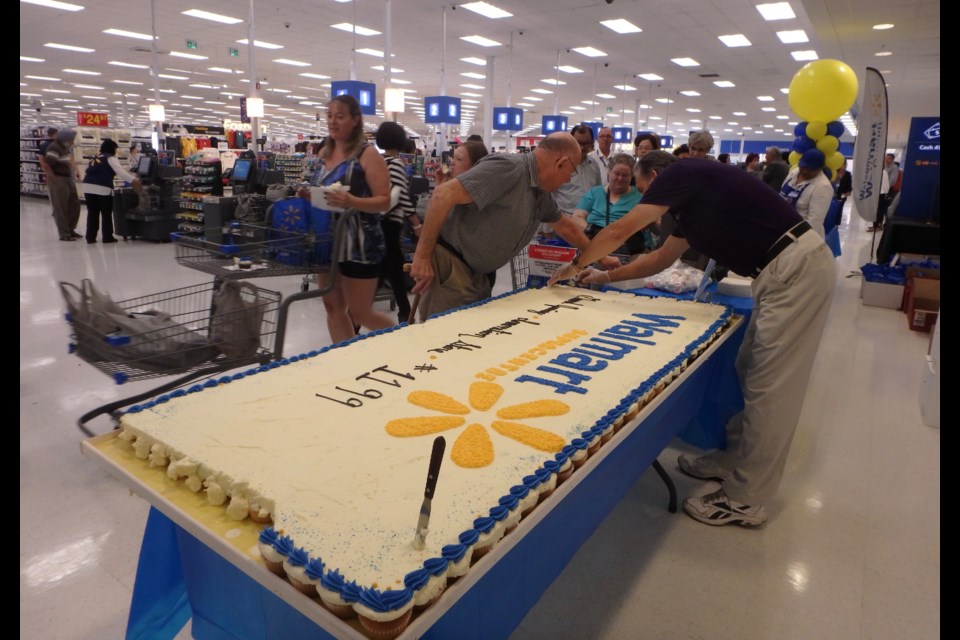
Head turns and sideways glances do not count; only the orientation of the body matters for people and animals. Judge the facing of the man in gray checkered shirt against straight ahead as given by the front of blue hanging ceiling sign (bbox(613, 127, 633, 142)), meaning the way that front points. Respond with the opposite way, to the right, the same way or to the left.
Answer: to the left

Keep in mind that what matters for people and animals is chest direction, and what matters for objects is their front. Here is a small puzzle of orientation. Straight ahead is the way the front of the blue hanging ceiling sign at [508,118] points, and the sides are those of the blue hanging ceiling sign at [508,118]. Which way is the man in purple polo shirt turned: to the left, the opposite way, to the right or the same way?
to the right

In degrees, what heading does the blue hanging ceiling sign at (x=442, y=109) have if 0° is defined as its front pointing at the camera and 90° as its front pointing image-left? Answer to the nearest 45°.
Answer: approximately 0°

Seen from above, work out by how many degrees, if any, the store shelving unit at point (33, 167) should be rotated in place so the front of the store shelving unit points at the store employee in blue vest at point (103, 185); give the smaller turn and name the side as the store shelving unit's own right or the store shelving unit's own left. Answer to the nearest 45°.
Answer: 0° — it already faces them

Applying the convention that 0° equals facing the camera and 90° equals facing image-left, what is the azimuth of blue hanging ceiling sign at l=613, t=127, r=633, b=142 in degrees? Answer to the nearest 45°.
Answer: approximately 0°

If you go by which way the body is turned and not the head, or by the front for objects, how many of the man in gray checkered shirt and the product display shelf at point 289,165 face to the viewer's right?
1

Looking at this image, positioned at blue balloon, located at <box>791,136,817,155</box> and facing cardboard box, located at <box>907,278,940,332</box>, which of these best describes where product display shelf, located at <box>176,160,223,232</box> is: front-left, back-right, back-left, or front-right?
back-right
